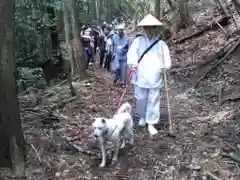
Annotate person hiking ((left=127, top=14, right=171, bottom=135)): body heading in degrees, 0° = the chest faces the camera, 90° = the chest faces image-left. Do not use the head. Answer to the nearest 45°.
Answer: approximately 0°

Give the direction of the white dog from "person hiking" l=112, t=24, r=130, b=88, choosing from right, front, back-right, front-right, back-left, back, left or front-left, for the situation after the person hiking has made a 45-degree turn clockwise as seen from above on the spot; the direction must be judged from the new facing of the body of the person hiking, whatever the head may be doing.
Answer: front-left

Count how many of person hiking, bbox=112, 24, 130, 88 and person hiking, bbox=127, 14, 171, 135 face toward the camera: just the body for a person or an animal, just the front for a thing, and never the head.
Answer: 2

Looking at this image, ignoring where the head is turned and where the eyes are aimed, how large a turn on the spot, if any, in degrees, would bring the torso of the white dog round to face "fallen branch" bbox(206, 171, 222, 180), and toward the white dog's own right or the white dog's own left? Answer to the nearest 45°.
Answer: approximately 135° to the white dog's own left

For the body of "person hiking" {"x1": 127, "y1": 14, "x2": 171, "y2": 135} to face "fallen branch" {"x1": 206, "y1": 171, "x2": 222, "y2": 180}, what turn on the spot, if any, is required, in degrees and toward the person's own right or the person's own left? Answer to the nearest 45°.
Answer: approximately 45° to the person's own left

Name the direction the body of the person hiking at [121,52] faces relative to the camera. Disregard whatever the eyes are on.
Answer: toward the camera

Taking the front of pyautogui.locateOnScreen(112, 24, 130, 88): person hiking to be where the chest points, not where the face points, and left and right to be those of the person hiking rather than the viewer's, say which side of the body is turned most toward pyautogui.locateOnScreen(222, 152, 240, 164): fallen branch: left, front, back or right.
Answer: front

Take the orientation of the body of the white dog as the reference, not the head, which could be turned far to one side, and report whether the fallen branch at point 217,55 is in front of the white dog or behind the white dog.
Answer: behind

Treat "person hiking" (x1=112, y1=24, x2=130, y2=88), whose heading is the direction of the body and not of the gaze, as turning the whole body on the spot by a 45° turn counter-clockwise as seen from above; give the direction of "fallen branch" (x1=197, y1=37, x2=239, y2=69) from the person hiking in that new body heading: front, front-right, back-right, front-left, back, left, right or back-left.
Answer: front-left

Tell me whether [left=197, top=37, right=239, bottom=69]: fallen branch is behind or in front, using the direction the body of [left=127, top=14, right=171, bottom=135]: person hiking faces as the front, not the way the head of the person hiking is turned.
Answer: behind

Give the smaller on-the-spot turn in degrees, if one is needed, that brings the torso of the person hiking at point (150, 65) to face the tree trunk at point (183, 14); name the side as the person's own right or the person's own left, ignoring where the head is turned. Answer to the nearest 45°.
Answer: approximately 180°

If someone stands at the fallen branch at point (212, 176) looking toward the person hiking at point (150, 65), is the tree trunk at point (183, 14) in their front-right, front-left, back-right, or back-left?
front-right

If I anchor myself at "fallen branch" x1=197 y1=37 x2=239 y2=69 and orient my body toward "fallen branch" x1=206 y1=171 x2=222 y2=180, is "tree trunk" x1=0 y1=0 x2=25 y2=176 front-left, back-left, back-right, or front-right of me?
front-right

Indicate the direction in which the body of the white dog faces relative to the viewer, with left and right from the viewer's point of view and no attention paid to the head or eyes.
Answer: facing the viewer and to the left of the viewer

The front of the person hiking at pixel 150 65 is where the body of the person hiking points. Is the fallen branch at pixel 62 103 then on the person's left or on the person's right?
on the person's right

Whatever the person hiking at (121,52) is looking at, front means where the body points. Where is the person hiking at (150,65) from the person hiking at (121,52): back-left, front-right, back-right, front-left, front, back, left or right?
front
